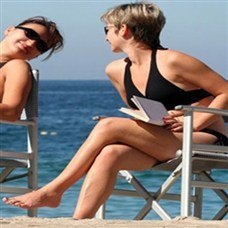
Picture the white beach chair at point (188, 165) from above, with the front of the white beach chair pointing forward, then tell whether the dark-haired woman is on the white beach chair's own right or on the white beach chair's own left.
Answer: on the white beach chair's own right

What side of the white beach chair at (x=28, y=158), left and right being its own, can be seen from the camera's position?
left

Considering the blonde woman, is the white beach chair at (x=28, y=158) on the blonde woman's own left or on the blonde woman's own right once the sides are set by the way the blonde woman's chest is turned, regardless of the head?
on the blonde woman's own right

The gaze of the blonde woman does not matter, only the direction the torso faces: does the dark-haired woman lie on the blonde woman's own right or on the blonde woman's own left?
on the blonde woman's own right

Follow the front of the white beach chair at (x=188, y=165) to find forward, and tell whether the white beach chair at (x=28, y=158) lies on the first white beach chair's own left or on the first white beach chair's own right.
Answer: on the first white beach chair's own right

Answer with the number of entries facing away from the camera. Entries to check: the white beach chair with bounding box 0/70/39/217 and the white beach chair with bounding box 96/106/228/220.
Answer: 0
